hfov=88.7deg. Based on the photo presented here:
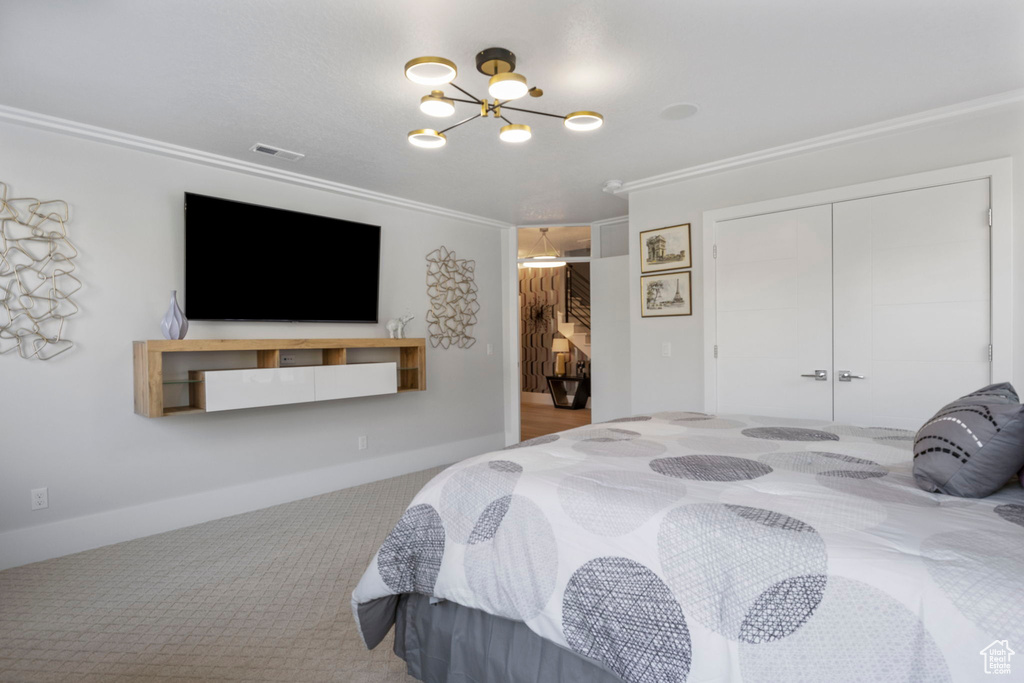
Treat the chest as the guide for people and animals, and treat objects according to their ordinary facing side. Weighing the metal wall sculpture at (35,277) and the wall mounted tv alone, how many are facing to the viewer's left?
0

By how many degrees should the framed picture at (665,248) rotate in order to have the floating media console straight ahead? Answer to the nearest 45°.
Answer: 0° — it already faces it

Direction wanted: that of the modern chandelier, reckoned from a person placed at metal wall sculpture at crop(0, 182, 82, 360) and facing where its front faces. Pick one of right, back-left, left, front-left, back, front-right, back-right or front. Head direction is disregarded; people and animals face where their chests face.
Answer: front-left

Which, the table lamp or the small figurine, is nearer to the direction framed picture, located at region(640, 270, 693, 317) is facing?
the small figurine

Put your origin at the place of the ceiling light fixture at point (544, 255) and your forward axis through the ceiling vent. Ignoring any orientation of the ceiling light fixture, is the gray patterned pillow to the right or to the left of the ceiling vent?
left

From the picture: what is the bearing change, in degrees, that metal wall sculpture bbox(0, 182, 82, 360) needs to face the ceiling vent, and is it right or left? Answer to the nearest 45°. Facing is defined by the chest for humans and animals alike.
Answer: approximately 90° to its left

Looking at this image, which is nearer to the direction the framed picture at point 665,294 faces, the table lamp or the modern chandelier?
the modern chandelier

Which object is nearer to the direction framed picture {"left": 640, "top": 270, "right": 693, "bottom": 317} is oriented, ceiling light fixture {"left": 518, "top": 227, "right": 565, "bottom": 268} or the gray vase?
the gray vase

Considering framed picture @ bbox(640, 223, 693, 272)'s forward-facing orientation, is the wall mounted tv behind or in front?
in front
